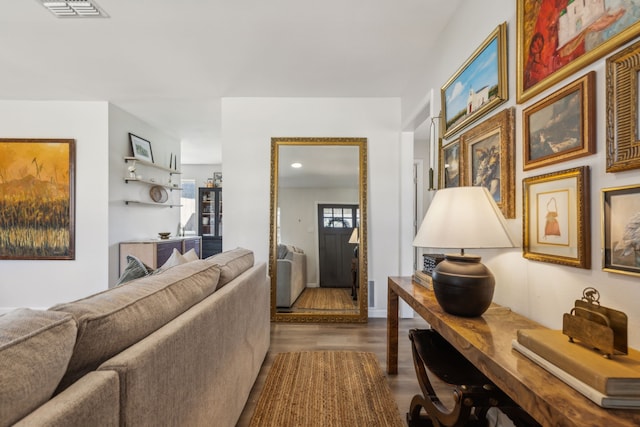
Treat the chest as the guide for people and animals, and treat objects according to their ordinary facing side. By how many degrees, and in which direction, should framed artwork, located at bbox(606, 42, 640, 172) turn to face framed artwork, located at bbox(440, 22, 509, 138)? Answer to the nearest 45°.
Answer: approximately 90° to its right

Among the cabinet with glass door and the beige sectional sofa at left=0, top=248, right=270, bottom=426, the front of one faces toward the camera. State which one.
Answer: the cabinet with glass door

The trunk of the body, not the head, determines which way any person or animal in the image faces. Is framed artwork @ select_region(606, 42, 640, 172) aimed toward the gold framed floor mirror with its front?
no

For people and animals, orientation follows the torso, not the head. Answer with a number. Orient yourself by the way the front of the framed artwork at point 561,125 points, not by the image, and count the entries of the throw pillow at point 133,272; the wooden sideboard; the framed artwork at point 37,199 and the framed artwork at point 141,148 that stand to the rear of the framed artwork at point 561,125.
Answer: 0

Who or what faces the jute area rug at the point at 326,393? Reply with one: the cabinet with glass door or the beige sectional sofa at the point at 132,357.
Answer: the cabinet with glass door

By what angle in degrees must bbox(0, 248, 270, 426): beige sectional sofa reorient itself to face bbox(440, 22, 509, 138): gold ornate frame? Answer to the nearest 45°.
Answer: approximately 135° to its right

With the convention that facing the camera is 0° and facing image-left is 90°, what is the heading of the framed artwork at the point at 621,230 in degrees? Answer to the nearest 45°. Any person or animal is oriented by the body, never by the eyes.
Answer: approximately 45°

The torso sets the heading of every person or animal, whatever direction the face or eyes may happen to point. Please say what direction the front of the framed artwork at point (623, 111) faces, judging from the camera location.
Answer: facing the viewer and to the left of the viewer

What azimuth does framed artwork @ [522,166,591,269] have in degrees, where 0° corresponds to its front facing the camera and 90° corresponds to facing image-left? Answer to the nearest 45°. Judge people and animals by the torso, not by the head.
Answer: approximately 45°

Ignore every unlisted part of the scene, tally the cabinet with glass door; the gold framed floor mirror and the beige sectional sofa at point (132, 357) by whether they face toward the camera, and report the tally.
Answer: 2

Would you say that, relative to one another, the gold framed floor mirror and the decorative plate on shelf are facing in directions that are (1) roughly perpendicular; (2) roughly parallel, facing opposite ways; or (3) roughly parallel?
roughly perpendicular

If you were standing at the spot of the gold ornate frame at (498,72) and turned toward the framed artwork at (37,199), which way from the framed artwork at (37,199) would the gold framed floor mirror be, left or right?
right

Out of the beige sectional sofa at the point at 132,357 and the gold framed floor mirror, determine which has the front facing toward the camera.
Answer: the gold framed floor mirror

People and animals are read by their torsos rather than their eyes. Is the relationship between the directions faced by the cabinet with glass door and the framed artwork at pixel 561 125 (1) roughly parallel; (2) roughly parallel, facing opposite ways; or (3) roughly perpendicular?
roughly perpendicular

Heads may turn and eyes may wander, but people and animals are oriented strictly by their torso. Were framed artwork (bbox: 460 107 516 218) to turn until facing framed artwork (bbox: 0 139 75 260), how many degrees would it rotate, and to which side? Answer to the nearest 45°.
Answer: approximately 45° to its right

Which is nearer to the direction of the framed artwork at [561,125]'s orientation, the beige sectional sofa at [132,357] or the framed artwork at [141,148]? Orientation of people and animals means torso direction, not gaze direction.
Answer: the beige sectional sofa

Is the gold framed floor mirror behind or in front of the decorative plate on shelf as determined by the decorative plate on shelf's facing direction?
in front

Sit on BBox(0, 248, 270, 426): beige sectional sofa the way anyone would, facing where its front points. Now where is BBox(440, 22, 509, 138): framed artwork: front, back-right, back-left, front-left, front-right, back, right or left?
back-right

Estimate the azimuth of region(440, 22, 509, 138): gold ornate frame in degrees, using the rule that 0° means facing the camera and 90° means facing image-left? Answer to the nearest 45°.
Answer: approximately 45°

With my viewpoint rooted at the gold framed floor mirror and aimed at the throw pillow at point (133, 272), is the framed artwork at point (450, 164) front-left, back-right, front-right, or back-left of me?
front-left

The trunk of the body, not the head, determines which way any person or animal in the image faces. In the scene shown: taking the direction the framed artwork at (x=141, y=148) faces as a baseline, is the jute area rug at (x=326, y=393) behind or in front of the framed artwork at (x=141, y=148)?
in front
